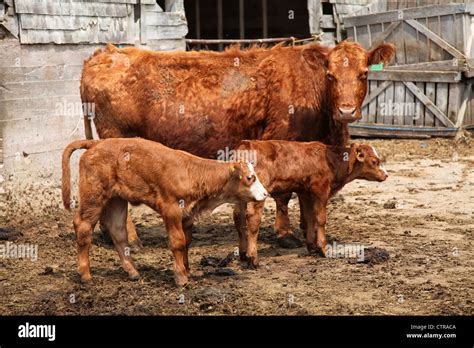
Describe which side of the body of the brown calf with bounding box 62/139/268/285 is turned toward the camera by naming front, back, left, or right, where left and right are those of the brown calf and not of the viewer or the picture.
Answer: right

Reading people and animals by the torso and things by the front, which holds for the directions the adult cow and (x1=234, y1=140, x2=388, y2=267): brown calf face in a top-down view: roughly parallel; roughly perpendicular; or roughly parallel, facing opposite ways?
roughly parallel

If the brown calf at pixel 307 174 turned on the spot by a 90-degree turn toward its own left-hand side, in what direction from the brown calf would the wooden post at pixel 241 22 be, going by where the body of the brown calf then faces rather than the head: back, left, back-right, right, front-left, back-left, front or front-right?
front

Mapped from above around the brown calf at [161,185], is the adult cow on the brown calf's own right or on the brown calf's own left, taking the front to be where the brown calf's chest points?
on the brown calf's own left

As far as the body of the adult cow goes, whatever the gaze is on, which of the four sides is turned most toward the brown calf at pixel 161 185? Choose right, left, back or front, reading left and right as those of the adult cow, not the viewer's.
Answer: right

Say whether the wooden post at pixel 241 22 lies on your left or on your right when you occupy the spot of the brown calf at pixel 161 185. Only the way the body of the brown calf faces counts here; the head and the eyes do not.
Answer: on your left

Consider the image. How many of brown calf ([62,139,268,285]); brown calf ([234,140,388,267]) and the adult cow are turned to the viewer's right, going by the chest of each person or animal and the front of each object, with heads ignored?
3

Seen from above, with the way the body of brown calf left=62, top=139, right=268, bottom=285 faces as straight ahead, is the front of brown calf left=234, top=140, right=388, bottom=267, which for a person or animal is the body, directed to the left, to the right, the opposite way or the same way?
the same way

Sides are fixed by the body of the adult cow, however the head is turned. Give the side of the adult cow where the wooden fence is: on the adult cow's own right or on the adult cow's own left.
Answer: on the adult cow's own left

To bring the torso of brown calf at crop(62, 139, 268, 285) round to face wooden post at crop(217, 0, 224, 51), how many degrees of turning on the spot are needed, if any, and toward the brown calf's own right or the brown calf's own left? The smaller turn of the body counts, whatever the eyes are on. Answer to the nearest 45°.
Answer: approximately 90° to the brown calf's own left

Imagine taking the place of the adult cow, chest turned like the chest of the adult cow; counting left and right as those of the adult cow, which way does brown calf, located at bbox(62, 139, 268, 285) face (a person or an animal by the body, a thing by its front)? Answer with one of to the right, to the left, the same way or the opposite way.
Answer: the same way

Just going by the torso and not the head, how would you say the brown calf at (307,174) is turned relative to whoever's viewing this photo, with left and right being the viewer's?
facing to the right of the viewer

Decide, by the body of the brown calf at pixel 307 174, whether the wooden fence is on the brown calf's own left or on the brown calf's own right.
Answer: on the brown calf's own left

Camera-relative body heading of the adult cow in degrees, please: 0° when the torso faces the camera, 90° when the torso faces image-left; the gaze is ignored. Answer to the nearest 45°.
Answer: approximately 270°

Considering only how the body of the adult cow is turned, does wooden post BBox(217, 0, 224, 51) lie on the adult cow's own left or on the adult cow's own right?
on the adult cow's own left

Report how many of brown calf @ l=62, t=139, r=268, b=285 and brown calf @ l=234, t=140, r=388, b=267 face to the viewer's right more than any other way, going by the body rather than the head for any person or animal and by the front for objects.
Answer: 2
